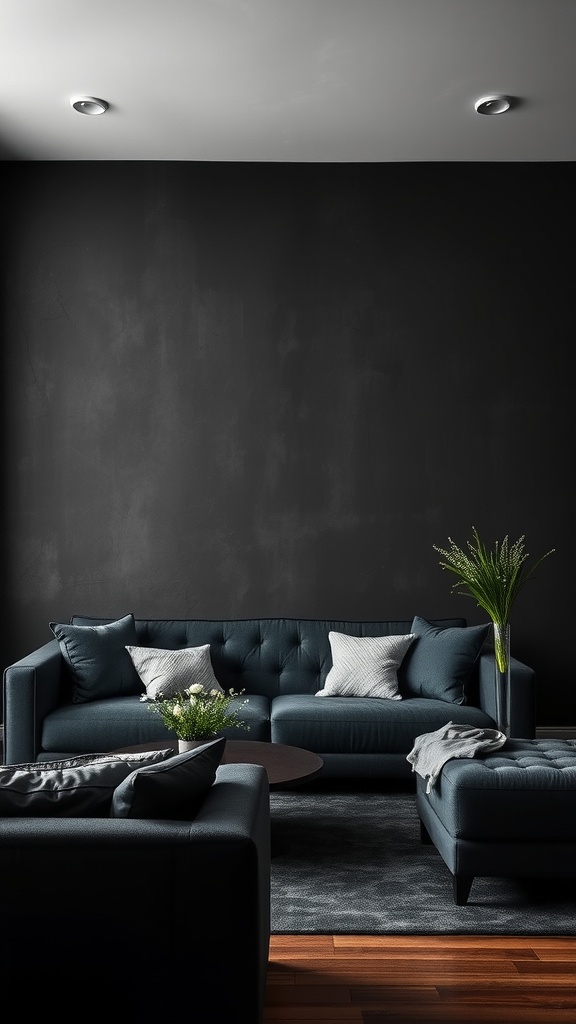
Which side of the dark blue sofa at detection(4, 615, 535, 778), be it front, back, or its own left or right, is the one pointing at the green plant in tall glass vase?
left

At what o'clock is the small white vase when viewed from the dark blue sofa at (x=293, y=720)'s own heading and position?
The small white vase is roughly at 1 o'clock from the dark blue sofa.

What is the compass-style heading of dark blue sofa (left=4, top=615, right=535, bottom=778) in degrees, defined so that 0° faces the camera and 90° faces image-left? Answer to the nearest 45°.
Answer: approximately 0°

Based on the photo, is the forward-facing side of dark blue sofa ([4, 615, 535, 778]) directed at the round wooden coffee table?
yes

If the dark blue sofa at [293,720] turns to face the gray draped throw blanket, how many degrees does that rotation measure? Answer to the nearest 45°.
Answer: approximately 45° to its left
